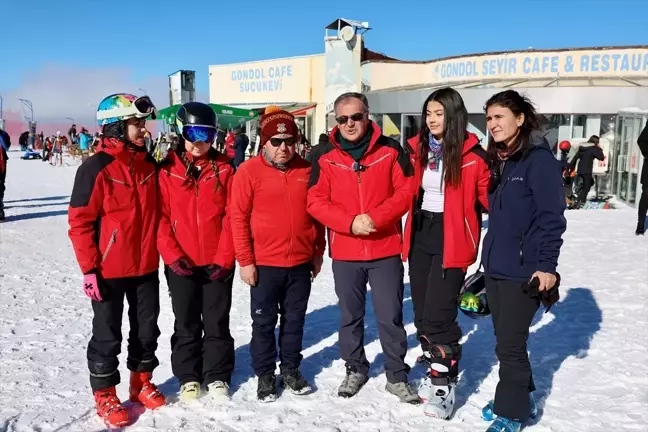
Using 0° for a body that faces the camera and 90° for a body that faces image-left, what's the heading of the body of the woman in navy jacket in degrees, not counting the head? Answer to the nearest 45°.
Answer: approximately 45°

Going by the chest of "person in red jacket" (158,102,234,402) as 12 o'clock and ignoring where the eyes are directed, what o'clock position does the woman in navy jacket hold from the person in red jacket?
The woman in navy jacket is roughly at 10 o'clock from the person in red jacket.

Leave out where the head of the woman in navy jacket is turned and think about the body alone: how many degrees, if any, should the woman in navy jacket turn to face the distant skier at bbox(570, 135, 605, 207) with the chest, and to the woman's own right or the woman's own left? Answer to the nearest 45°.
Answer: approximately 135° to the woman's own right

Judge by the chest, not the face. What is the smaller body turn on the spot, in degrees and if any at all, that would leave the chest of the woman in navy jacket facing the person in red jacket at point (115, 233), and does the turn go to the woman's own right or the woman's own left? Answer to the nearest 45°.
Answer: approximately 45° to the woman's own right

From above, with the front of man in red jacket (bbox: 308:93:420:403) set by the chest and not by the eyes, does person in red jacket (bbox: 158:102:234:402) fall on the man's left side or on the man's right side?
on the man's right side

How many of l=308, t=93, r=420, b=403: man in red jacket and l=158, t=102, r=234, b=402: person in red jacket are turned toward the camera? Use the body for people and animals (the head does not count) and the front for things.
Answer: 2

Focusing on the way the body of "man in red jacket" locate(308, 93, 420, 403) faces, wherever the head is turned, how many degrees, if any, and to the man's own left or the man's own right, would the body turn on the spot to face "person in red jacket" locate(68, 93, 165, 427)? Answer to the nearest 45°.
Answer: approximately 90° to the man's own right

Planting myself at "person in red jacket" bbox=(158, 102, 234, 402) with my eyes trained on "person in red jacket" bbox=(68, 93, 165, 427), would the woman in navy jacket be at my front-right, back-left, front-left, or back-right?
back-left

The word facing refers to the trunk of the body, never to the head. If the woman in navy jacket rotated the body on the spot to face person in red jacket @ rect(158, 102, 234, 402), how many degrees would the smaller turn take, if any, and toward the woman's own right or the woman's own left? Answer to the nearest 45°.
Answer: approximately 45° to the woman's own right

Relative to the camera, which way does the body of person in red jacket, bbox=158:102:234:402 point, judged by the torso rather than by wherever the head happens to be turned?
toward the camera

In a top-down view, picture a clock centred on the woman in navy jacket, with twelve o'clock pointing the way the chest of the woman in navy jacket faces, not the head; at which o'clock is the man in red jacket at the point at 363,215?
The man in red jacket is roughly at 2 o'clock from the woman in navy jacket.

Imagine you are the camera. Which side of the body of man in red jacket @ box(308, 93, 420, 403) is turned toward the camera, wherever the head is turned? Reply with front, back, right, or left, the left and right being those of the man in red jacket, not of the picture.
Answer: front

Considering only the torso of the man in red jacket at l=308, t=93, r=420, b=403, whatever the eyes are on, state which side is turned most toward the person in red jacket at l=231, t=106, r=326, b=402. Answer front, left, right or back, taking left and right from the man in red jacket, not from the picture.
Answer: right
